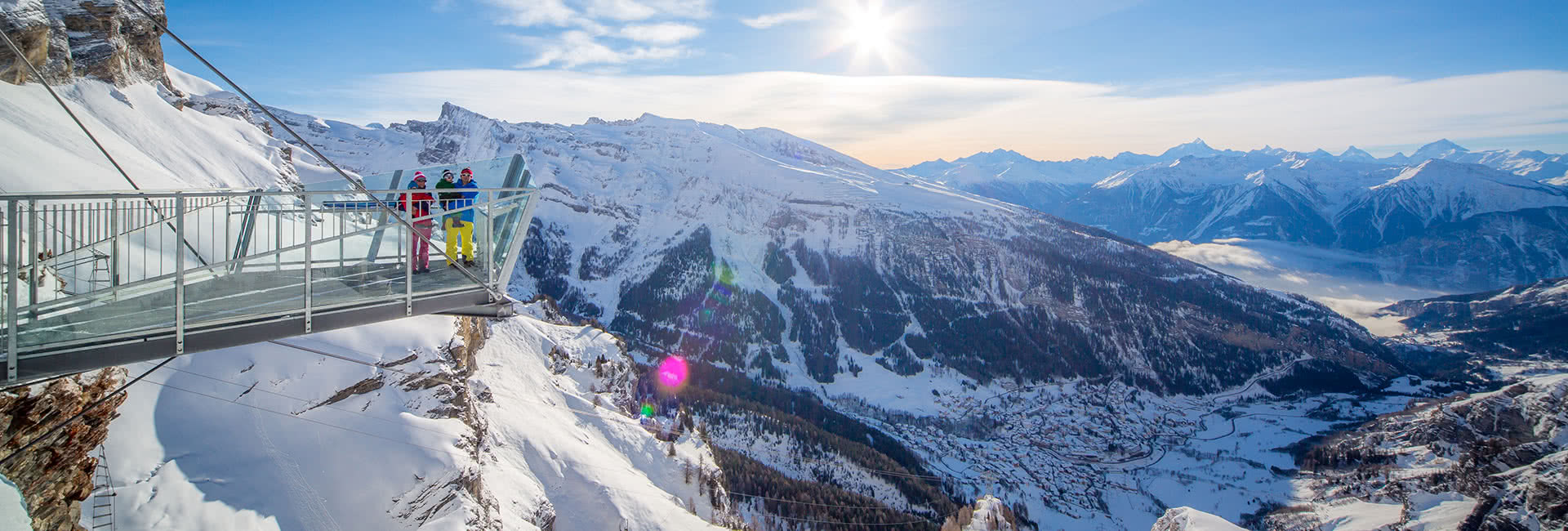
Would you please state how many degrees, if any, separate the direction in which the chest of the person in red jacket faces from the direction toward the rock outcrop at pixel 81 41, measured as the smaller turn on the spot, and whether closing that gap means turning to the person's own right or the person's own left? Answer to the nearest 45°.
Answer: approximately 135° to the person's own right

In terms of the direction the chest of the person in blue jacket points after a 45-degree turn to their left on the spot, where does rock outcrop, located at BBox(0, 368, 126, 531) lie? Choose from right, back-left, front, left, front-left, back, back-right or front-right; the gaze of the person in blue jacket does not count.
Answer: back-right

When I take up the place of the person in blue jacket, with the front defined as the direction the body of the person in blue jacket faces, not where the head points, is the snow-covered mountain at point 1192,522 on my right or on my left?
on my left

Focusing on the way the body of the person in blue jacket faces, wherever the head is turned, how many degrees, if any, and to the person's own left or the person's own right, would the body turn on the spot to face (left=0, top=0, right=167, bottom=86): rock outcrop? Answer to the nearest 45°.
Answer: approximately 135° to the person's own right

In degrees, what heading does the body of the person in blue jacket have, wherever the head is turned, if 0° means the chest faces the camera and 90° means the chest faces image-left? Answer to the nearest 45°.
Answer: approximately 0°

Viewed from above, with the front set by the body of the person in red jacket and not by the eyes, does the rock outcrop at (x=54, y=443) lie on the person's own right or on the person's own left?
on the person's own right
